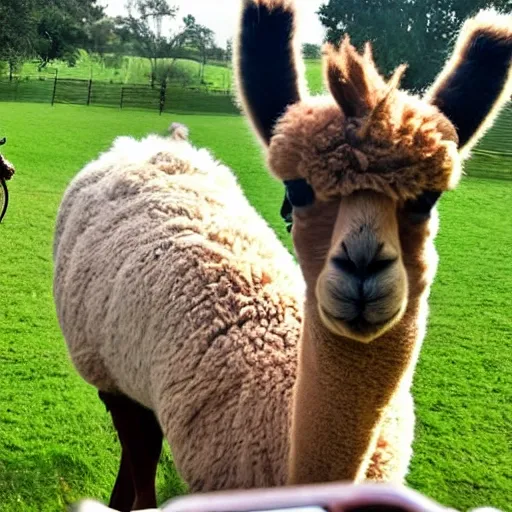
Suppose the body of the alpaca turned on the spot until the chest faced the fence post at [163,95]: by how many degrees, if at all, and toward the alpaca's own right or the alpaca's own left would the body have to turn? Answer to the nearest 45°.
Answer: approximately 135° to the alpaca's own left

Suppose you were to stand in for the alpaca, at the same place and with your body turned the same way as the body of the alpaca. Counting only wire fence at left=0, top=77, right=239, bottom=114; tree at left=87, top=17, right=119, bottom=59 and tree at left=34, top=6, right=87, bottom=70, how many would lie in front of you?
0

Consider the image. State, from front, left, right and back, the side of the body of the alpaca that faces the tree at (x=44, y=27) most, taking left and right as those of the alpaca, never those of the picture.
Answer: back

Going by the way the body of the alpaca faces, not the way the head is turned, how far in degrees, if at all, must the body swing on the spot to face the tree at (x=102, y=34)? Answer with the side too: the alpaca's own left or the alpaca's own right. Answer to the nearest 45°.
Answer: approximately 135° to the alpaca's own left

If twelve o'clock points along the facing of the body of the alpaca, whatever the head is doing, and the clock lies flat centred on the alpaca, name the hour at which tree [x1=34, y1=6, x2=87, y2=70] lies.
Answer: The tree is roughly at 7 o'clock from the alpaca.

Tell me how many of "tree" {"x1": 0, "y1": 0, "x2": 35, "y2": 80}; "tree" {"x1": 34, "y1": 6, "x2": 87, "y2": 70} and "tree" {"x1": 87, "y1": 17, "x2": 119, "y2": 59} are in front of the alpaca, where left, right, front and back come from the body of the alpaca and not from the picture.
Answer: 0

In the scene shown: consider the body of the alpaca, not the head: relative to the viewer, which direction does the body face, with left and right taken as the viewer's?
facing the viewer and to the right of the viewer

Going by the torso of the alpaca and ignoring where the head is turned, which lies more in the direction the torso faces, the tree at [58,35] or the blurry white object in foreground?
the blurry white object in foreground

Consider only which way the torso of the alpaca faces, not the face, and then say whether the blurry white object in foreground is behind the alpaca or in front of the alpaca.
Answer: in front

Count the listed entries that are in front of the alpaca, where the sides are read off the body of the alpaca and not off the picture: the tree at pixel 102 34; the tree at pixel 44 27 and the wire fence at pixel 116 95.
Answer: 0
